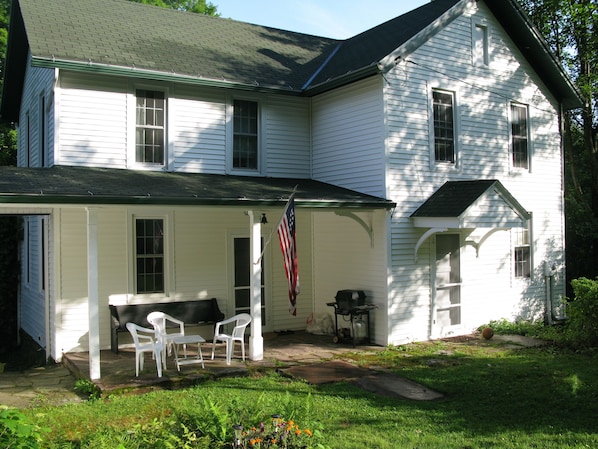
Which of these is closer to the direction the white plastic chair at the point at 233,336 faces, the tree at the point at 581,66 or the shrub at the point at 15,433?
the shrub

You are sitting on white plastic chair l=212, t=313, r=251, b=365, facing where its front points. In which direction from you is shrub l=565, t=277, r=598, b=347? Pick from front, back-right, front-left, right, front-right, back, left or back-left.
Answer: back-left

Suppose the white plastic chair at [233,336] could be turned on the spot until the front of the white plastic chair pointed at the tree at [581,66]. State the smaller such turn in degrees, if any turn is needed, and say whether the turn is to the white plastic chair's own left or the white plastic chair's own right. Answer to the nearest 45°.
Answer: approximately 180°

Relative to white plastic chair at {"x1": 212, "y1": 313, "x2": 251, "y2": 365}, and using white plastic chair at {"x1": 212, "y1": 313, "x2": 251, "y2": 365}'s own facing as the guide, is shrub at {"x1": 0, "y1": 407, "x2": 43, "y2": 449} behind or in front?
in front

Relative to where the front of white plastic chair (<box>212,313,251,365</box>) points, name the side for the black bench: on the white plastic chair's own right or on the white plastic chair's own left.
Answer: on the white plastic chair's own right

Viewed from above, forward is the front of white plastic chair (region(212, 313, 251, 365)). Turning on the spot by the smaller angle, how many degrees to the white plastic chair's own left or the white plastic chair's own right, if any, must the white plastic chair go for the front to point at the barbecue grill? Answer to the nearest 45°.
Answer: approximately 180°

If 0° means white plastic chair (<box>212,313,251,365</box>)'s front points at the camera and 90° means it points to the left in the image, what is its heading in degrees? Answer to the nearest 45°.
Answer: approximately 45°
